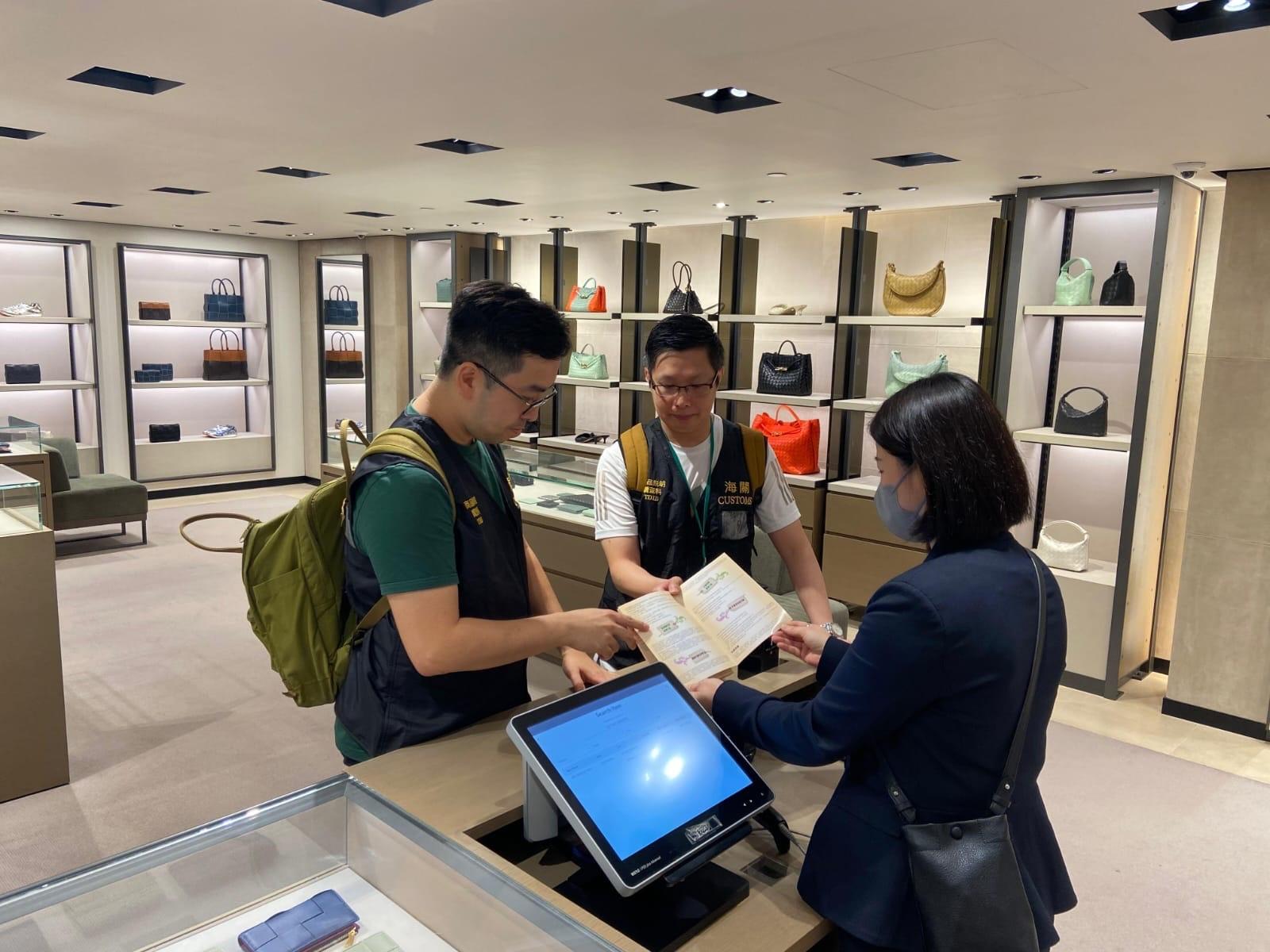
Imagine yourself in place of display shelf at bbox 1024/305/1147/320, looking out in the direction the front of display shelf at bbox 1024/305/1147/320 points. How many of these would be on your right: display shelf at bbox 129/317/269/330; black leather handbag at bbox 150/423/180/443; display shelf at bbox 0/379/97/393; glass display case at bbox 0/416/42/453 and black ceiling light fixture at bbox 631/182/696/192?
5

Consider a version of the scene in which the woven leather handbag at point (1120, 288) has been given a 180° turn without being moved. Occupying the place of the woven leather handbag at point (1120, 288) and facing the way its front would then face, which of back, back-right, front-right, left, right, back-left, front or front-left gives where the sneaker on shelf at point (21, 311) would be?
back-left

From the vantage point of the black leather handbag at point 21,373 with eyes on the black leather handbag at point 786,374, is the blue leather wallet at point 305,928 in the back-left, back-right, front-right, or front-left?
front-right

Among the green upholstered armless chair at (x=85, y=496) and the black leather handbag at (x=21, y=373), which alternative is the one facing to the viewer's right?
the green upholstered armless chair

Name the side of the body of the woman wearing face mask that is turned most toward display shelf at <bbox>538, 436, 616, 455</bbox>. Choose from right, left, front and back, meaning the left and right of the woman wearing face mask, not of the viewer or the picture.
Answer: front

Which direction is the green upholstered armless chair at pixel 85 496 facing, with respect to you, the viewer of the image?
facing to the right of the viewer

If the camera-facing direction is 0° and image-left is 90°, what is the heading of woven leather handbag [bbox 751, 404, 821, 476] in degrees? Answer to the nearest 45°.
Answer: approximately 45°

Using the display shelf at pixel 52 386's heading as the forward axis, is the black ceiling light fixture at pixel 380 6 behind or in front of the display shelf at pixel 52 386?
in front

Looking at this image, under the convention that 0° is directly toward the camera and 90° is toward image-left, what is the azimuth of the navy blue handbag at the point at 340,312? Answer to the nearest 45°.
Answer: approximately 0°

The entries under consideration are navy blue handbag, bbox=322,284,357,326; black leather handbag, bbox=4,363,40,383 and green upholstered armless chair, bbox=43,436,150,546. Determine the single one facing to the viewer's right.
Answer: the green upholstered armless chair

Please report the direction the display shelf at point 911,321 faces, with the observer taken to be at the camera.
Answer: facing the viewer

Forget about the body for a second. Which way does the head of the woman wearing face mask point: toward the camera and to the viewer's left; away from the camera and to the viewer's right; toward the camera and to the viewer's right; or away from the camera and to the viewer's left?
away from the camera and to the viewer's left

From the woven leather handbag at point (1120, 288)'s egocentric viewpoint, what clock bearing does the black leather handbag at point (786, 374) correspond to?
The black leather handbag is roughly at 2 o'clock from the woven leather handbag.

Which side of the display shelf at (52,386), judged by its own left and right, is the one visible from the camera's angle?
front

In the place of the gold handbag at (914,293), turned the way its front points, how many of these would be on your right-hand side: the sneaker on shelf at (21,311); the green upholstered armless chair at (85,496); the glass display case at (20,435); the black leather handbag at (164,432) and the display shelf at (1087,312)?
4

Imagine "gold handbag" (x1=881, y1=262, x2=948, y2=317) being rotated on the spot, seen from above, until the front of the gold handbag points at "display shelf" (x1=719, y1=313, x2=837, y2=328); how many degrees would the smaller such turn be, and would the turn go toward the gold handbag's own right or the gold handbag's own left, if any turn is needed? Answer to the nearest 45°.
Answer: approximately 135° to the gold handbag's own right
